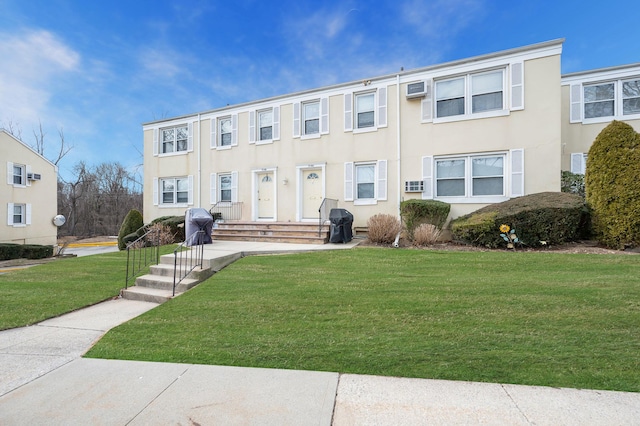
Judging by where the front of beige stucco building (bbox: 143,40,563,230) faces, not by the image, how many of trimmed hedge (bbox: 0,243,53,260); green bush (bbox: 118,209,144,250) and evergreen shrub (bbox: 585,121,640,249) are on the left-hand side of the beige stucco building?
1

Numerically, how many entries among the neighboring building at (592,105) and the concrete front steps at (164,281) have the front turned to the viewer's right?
0

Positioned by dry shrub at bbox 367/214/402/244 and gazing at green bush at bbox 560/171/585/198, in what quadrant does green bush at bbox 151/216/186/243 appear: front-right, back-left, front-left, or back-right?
back-left

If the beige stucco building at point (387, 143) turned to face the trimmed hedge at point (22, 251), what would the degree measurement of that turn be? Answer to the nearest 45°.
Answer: approximately 45° to its right

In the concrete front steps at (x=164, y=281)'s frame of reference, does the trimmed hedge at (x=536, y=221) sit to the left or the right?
on its left

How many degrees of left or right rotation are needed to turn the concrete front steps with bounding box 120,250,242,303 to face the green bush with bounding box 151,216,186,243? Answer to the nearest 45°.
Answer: approximately 135° to its right

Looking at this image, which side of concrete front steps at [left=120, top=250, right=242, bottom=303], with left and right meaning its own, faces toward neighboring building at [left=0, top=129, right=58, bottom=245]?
right

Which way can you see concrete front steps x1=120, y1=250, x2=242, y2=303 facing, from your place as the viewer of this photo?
facing the viewer and to the left of the viewer

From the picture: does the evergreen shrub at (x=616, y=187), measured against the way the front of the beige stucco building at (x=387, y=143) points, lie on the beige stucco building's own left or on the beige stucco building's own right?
on the beige stucco building's own left
